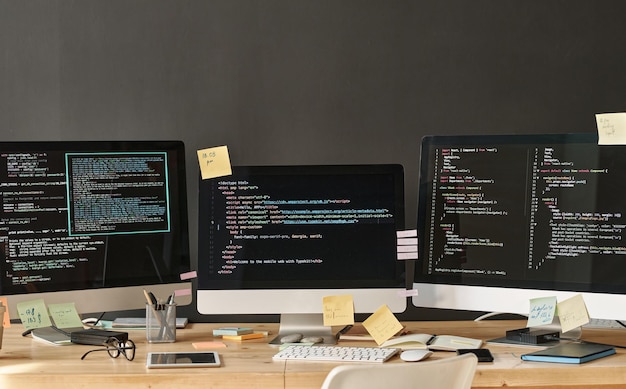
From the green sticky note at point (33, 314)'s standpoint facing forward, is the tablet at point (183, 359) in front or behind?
in front

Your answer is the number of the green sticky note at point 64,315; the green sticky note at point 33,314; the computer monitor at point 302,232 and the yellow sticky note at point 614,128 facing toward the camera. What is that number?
4

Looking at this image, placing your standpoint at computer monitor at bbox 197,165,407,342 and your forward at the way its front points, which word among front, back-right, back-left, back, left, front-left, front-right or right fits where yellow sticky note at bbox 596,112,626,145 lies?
left

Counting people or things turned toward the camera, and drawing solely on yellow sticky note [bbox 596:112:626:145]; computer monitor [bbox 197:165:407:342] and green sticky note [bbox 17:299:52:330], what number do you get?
3

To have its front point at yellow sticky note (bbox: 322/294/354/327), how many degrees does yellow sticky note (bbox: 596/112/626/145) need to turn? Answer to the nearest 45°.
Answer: approximately 90° to its right

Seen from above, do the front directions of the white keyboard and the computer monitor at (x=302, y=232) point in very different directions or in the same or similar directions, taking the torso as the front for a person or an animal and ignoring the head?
same or similar directions

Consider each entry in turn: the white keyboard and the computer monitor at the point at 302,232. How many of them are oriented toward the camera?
2

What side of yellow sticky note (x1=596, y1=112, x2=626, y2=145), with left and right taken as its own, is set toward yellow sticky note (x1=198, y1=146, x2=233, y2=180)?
right

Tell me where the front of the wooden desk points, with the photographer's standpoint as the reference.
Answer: facing the viewer

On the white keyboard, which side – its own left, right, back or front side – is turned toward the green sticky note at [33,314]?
right

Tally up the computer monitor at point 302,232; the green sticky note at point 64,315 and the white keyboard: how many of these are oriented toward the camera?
3

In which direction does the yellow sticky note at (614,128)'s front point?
toward the camera

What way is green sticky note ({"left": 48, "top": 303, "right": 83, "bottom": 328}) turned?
toward the camera
